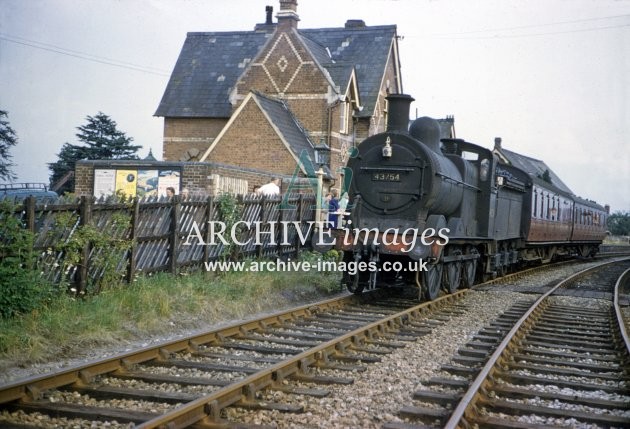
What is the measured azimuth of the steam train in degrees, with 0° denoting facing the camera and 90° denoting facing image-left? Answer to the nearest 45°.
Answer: approximately 45°

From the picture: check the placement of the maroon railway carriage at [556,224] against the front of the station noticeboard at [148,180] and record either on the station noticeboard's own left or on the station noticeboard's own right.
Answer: on the station noticeboard's own left

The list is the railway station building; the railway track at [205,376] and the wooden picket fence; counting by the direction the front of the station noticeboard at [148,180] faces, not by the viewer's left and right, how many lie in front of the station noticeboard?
2

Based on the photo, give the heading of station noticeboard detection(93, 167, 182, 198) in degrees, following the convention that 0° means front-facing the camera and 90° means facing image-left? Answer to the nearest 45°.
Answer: approximately 0°

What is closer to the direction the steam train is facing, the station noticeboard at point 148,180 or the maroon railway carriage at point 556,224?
the station noticeboard

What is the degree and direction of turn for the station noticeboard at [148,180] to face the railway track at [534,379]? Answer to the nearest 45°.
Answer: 0° — it already faces it

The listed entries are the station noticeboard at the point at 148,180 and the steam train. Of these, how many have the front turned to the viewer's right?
0

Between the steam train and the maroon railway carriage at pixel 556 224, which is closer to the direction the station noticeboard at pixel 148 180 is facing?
the steam train

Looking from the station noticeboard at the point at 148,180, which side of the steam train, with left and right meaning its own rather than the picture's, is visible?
right

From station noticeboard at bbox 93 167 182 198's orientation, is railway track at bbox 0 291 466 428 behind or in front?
in front

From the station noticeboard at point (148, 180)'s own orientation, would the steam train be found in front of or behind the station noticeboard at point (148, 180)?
in front

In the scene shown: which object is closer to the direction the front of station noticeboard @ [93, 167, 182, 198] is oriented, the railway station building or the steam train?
the steam train

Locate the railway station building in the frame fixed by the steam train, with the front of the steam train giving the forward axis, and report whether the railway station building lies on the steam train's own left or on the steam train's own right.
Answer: on the steam train's own right

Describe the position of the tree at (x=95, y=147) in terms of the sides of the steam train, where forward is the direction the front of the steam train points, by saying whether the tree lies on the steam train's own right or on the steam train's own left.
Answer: on the steam train's own right
